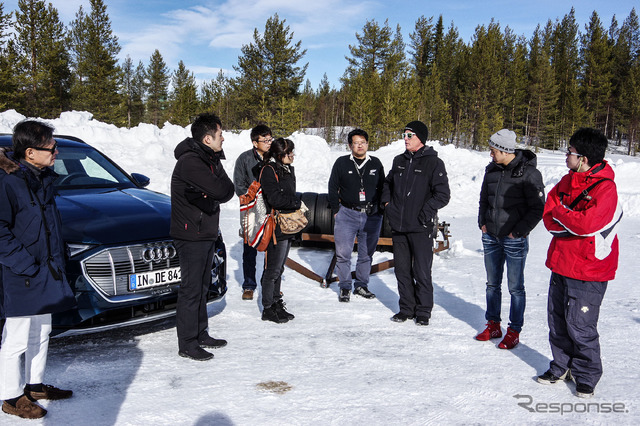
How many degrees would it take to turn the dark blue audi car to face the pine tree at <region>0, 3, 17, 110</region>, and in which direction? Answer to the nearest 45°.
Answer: approximately 135° to its left

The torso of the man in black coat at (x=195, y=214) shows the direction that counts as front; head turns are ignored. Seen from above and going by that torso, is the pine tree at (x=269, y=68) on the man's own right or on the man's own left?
on the man's own left

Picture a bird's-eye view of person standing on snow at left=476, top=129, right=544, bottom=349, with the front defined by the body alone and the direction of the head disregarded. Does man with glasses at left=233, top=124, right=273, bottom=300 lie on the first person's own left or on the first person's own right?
on the first person's own right

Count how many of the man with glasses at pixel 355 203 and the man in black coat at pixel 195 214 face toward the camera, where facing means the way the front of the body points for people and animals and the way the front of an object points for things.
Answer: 1

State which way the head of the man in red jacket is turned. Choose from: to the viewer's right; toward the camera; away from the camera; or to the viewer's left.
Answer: to the viewer's left

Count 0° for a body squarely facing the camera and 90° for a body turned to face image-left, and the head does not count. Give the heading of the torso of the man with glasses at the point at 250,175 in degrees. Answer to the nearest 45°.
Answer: approximately 315°

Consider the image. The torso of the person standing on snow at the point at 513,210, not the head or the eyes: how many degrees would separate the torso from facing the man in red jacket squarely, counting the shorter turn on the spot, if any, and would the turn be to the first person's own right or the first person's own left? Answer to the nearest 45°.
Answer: approximately 90° to the first person's own left

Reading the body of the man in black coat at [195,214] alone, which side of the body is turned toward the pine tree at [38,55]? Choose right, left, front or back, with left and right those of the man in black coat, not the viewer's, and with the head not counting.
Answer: left

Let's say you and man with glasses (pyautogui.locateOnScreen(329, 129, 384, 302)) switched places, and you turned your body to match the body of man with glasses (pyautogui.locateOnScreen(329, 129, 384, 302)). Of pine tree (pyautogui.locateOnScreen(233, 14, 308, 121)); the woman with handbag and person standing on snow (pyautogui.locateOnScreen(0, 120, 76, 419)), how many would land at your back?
1

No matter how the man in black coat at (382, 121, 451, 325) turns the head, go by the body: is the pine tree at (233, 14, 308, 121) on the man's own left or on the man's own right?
on the man's own right

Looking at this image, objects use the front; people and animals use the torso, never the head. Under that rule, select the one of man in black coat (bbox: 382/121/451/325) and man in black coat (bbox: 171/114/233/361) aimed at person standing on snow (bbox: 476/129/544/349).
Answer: man in black coat (bbox: 171/114/233/361)

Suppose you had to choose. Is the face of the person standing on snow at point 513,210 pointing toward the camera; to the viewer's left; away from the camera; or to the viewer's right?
to the viewer's left

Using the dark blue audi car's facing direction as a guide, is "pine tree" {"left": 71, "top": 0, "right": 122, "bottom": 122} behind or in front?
behind

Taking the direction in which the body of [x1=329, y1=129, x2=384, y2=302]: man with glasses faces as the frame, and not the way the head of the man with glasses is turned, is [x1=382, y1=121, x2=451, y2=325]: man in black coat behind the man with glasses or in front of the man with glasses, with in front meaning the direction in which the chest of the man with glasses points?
in front

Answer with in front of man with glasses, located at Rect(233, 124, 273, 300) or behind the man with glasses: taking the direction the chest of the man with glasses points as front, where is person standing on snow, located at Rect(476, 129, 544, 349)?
in front
